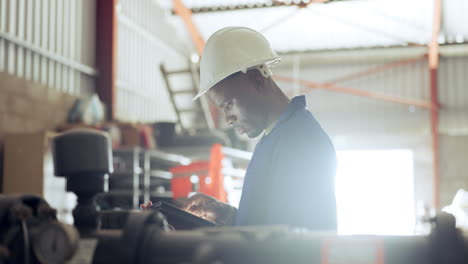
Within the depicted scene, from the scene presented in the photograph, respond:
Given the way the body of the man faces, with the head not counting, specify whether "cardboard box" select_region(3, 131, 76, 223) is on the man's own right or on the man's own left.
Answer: on the man's own right

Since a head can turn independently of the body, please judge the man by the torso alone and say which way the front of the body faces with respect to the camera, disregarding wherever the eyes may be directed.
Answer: to the viewer's left
